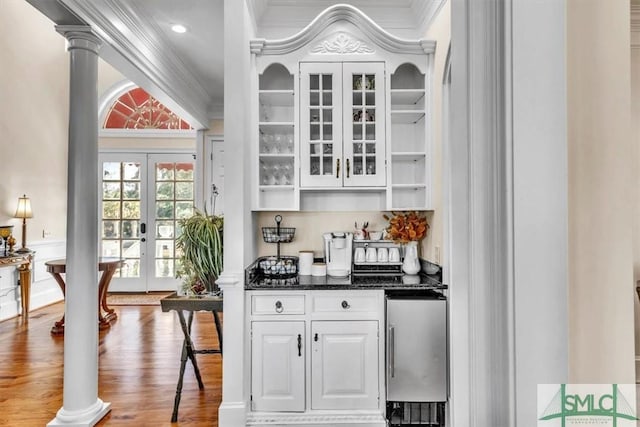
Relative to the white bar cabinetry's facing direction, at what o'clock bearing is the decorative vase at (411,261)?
The decorative vase is roughly at 8 o'clock from the white bar cabinetry.

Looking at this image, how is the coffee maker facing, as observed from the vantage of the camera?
facing the viewer

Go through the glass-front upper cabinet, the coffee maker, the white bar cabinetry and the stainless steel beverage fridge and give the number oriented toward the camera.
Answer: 4

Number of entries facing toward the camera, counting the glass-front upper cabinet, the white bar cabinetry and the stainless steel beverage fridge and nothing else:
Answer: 3

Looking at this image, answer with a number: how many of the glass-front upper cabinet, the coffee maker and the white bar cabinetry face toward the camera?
3

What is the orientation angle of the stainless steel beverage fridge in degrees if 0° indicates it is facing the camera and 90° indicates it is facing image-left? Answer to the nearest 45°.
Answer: approximately 0°

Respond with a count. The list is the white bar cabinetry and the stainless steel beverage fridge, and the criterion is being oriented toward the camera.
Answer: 2

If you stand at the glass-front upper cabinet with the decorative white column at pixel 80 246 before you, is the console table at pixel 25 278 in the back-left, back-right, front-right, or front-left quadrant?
front-right

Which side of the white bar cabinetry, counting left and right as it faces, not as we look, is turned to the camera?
front

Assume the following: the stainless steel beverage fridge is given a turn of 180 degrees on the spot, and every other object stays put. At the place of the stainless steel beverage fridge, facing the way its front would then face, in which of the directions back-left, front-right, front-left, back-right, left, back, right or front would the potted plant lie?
left
